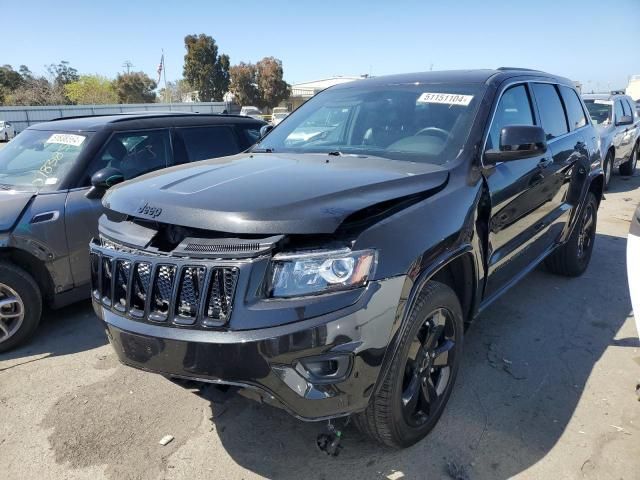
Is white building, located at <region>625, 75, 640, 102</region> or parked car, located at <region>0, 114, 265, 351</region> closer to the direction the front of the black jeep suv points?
the parked car

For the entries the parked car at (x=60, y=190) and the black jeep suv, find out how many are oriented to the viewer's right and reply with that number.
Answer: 0

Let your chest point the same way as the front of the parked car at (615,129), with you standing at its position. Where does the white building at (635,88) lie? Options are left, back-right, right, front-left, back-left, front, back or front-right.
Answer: back-right

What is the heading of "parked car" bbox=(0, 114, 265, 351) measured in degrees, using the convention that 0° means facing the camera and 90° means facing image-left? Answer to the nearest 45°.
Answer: approximately 45°

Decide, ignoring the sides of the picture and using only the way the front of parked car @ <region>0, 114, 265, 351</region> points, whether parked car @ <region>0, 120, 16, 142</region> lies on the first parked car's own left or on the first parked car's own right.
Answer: on the first parked car's own right

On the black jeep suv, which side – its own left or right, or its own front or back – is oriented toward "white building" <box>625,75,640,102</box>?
back

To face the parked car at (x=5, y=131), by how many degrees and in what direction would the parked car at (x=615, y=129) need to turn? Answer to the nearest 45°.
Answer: approximately 45° to its right

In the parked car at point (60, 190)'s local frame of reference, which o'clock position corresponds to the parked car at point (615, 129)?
the parked car at point (615, 129) is roughly at 7 o'clock from the parked car at point (60, 190).

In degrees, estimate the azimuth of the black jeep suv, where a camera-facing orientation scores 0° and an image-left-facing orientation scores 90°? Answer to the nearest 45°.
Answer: approximately 45°

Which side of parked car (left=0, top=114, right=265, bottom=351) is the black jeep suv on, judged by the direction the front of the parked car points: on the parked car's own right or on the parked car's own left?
on the parked car's own left

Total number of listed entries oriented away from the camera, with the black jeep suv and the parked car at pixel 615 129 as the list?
0

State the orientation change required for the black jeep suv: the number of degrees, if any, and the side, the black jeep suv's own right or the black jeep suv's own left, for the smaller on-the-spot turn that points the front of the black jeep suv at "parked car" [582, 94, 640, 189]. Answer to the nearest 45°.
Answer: approximately 180°

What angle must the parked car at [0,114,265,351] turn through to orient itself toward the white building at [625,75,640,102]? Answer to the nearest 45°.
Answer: approximately 180°

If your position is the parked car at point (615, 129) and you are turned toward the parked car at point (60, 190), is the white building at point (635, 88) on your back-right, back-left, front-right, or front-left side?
back-right
